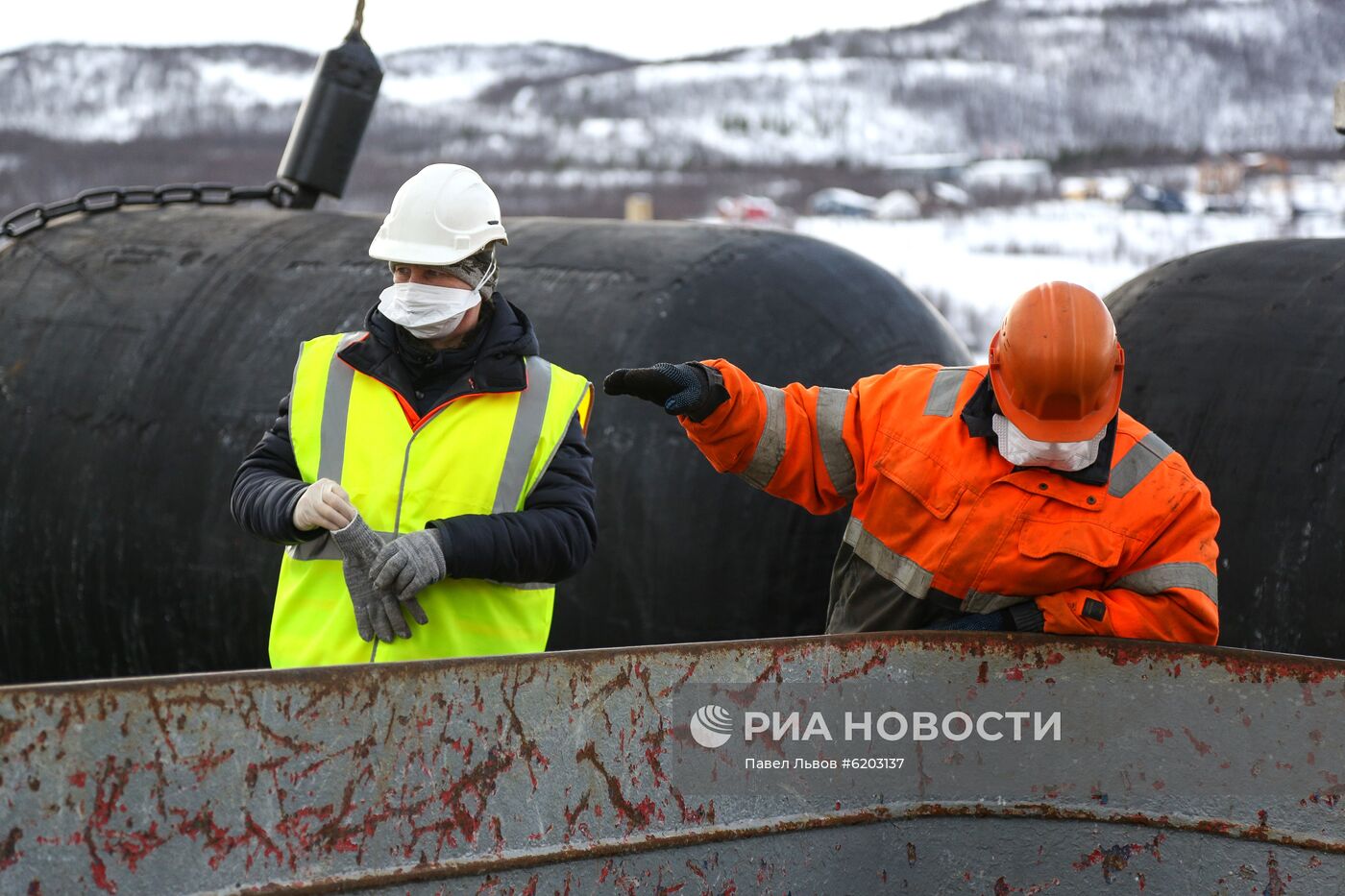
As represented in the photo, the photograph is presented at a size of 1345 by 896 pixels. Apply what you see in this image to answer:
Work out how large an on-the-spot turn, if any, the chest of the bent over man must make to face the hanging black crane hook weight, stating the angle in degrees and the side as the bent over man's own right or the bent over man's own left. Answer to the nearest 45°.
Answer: approximately 135° to the bent over man's own right

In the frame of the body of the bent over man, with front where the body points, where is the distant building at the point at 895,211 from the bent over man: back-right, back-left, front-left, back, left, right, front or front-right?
back

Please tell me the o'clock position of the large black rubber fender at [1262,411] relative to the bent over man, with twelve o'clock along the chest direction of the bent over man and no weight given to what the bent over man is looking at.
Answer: The large black rubber fender is roughly at 7 o'clock from the bent over man.

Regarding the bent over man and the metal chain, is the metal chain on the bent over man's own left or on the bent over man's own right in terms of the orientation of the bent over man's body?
on the bent over man's own right

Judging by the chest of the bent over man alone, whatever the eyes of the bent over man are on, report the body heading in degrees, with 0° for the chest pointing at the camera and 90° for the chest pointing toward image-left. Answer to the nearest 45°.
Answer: approximately 0°

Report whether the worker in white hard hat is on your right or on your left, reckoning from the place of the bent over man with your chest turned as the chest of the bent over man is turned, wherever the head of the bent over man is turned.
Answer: on your right
